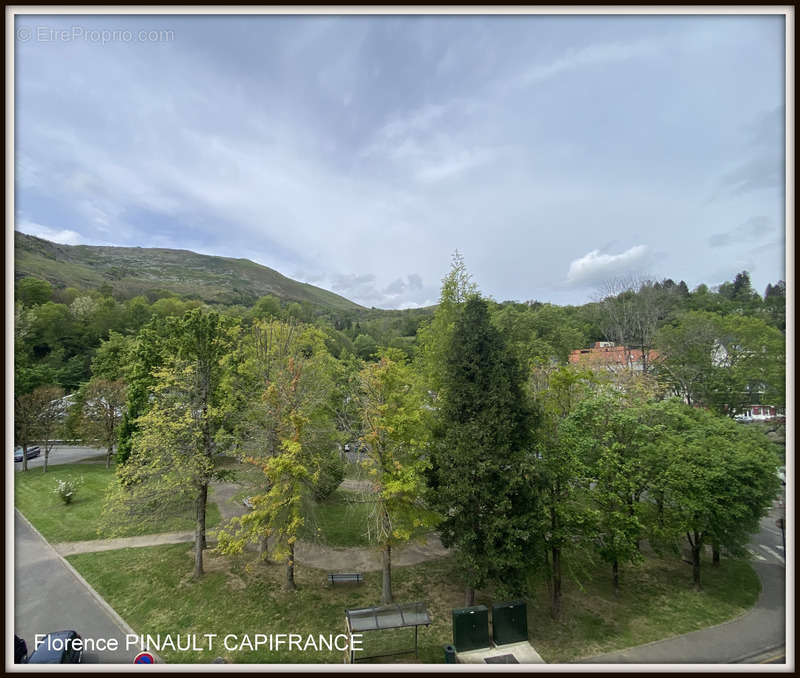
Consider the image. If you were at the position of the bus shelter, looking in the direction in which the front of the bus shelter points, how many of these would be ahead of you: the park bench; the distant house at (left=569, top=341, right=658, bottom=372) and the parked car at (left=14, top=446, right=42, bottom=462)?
0

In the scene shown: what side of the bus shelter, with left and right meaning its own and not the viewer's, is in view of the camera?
front

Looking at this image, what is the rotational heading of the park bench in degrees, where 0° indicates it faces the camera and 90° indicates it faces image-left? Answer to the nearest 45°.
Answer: approximately 180°

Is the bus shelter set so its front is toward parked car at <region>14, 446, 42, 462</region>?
no

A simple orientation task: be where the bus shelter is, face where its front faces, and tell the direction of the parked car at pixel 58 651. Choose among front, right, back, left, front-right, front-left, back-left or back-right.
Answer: right

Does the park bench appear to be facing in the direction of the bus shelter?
no

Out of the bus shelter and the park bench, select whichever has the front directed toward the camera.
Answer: the bus shelter

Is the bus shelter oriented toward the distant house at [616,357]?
no

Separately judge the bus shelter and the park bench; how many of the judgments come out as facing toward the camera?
1

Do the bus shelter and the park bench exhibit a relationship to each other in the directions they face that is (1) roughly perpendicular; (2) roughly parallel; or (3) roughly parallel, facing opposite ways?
roughly parallel, facing opposite ways

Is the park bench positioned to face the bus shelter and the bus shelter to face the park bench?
no

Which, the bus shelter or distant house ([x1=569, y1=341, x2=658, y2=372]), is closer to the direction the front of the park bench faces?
the distant house

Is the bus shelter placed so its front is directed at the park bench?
no
